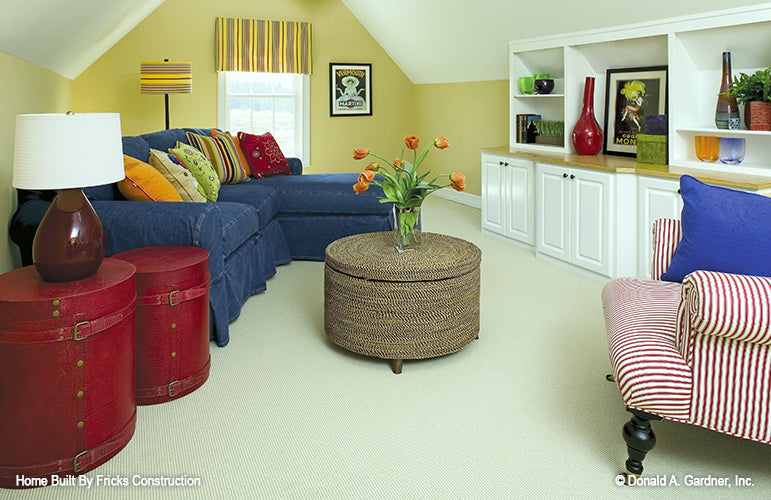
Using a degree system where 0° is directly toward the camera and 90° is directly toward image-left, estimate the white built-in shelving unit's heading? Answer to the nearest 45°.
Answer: approximately 45°

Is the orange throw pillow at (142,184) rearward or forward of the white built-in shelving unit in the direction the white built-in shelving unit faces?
forward

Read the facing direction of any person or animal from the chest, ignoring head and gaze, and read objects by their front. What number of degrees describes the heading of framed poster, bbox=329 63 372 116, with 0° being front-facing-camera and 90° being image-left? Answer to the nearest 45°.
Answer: approximately 0°

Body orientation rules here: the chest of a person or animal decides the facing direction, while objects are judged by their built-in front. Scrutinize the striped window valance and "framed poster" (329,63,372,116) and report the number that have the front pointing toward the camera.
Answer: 2

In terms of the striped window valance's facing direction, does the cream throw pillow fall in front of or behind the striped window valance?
in front

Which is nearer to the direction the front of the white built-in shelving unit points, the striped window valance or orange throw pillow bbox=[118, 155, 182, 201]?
the orange throw pillow

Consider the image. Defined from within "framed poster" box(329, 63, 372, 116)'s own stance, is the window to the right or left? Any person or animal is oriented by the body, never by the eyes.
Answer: on its right

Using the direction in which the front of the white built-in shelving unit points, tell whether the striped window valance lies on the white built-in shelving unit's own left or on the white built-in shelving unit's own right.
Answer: on the white built-in shelving unit's own right
